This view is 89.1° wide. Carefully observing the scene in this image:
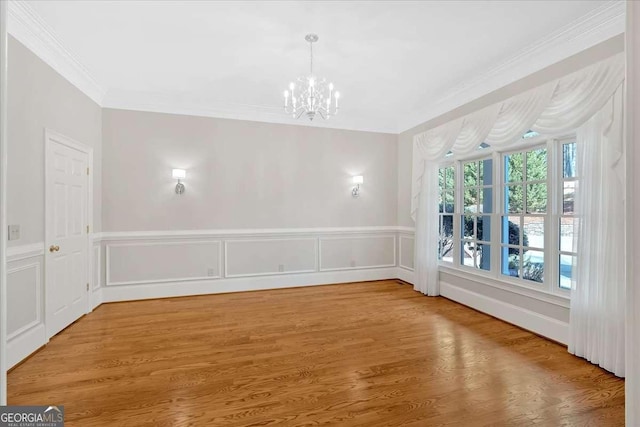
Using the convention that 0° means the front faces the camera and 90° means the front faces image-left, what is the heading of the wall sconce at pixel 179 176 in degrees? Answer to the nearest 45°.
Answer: approximately 0°

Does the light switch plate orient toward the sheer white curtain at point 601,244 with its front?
yes

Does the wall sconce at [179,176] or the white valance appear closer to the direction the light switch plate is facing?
the white valance

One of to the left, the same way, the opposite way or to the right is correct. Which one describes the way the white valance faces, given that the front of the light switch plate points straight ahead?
the opposite way

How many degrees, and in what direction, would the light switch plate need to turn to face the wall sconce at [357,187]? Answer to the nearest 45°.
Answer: approximately 45° to its left

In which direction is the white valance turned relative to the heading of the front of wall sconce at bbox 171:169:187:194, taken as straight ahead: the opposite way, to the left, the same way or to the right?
to the right

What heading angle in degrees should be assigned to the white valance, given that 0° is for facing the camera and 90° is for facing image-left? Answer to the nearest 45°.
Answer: approximately 45°

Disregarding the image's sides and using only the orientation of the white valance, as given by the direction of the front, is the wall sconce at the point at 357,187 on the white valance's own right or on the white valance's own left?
on the white valance's own right

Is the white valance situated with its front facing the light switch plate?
yes

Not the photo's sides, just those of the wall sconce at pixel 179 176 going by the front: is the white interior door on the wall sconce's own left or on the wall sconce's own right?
on the wall sconce's own right

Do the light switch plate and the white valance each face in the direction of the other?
yes

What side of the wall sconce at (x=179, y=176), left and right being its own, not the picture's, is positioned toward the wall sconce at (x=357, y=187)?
left

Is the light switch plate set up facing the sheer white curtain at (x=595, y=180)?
yes
